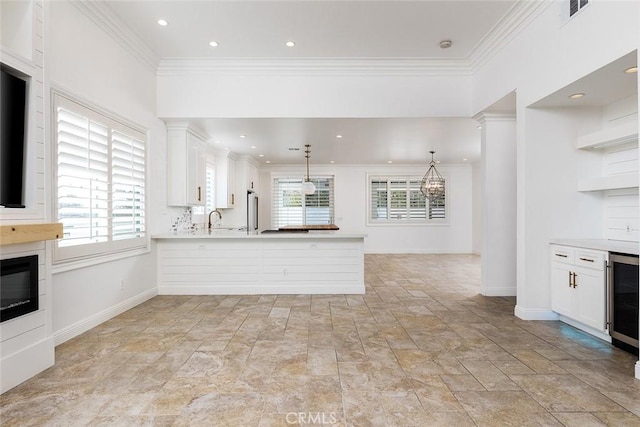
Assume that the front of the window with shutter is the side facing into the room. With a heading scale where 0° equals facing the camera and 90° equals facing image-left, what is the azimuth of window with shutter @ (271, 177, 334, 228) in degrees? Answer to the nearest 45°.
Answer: approximately 0°

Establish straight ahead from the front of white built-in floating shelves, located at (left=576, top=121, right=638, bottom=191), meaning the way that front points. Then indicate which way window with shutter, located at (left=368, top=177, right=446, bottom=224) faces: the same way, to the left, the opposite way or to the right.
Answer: to the left

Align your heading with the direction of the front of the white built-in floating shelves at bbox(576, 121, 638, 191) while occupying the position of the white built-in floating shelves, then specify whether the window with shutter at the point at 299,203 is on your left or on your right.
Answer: on your right

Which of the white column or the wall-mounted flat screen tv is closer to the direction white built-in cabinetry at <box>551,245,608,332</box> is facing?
the wall-mounted flat screen tv

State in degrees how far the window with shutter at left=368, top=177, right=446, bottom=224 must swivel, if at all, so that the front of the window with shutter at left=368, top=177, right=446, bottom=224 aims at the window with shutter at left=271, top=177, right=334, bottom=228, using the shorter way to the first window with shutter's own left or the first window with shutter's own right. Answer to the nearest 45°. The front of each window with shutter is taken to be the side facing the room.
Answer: approximately 90° to the first window with shutter's own right

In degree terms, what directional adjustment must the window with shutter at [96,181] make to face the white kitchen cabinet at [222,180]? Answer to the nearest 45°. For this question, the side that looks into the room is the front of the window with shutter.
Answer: approximately 90° to its left

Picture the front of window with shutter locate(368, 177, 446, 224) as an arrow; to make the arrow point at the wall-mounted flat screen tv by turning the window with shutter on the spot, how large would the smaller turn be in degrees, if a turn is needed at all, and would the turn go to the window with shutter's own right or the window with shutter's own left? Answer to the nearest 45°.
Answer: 0° — it already faces it

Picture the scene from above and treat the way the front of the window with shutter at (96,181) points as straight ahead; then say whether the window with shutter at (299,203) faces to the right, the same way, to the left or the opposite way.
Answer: to the right

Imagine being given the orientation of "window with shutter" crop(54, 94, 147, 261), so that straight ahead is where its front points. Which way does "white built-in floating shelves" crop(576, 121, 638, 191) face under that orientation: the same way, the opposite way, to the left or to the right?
the opposite way
